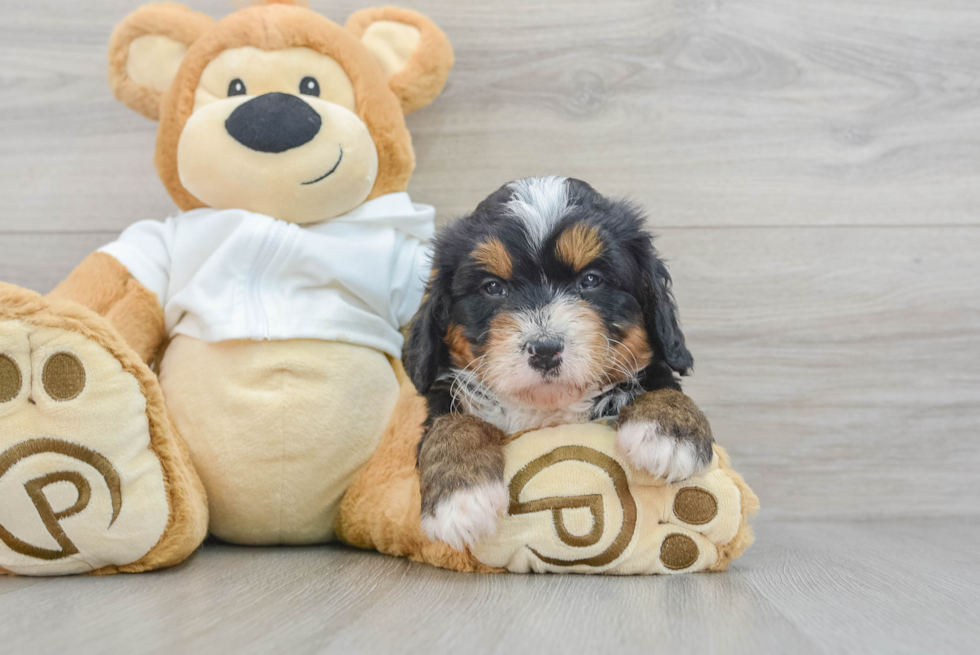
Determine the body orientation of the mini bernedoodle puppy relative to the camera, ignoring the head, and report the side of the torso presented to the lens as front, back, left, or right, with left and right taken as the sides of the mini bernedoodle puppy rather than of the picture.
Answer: front

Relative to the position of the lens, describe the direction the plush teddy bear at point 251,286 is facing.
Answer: facing the viewer
